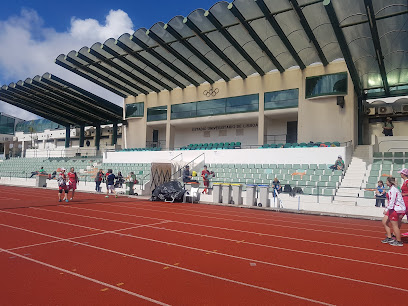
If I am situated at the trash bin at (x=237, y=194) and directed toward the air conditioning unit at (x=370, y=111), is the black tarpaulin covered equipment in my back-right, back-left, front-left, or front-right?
back-left

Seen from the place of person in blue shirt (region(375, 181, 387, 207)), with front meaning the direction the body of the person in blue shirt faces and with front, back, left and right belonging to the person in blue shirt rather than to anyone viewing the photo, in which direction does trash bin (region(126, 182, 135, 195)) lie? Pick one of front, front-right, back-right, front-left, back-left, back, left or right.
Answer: front-right

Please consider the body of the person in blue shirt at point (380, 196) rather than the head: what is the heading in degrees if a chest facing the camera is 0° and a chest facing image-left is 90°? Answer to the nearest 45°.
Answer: approximately 45°

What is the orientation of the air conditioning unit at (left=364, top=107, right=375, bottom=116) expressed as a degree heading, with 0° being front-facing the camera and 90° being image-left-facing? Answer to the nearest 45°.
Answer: approximately 45°

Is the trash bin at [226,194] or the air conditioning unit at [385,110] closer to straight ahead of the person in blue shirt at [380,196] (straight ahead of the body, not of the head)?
the trash bin

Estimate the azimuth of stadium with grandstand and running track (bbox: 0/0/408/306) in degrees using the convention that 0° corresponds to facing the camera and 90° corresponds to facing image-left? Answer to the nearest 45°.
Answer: approximately 45°

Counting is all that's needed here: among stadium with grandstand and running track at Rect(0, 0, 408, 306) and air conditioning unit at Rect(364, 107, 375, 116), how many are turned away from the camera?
0

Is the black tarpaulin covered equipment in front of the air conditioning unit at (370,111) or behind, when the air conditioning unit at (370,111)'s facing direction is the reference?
in front

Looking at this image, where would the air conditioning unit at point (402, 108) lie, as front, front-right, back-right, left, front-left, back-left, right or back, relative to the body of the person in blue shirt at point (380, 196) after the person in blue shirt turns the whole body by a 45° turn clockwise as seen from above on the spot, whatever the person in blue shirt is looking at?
right

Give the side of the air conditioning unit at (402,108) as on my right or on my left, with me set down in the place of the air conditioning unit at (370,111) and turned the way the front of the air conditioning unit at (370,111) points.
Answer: on my left

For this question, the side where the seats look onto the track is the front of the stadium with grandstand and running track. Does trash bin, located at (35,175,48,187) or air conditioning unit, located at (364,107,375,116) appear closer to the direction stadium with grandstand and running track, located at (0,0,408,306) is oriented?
the trash bin

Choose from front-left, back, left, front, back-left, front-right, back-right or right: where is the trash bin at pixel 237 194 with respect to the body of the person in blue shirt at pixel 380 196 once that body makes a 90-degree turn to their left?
back-right
